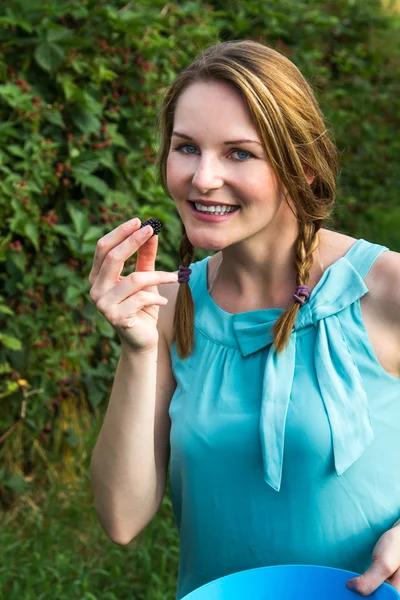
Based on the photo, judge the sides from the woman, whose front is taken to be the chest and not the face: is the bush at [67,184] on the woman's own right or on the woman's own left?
on the woman's own right

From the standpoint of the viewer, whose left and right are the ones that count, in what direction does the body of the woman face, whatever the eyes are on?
facing the viewer and to the left of the viewer
